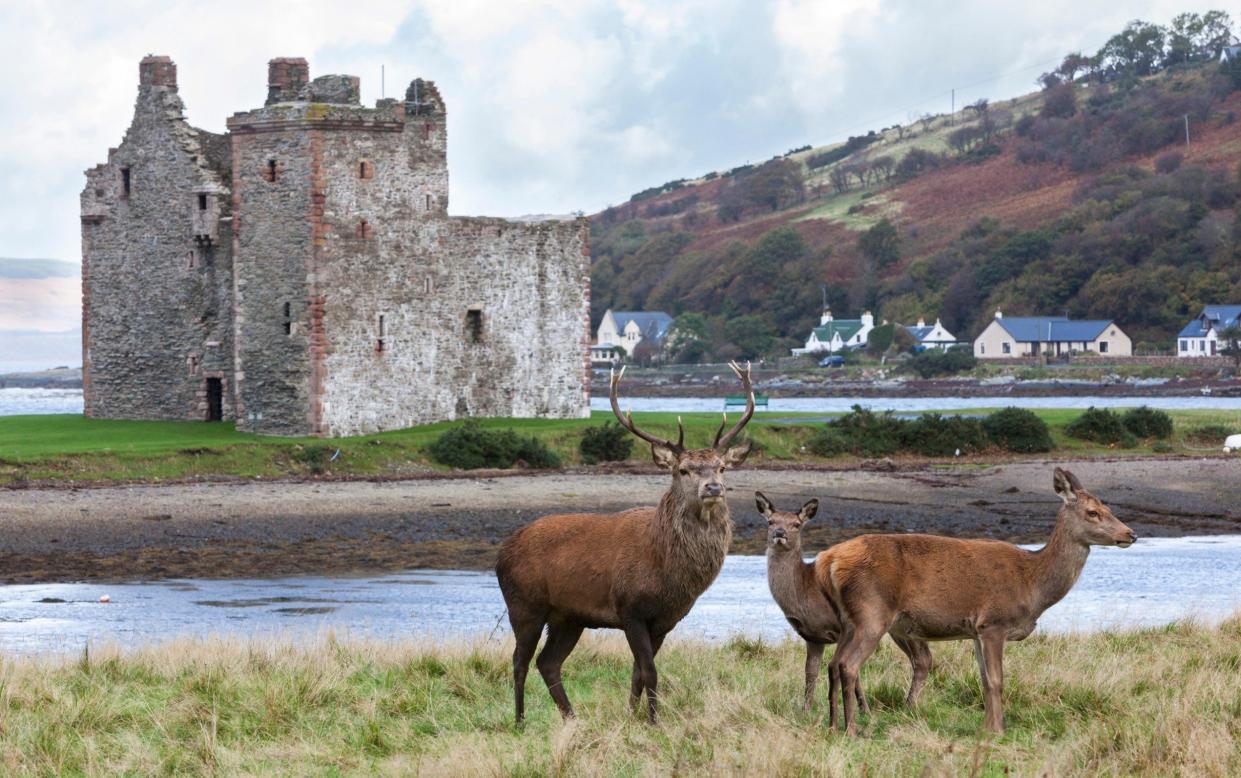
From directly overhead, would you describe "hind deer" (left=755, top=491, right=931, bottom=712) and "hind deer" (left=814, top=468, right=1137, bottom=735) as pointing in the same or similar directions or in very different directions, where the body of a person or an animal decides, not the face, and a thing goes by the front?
very different directions

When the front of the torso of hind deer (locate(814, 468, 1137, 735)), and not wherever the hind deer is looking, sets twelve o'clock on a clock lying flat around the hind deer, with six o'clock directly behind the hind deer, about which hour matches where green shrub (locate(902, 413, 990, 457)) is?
The green shrub is roughly at 9 o'clock from the hind deer.

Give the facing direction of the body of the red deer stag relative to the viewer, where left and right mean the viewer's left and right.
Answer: facing to the right of the viewer

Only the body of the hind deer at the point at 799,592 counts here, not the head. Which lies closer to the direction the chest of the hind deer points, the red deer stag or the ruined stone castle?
the red deer stag

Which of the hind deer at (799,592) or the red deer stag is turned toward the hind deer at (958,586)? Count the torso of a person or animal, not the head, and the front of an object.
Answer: the red deer stag

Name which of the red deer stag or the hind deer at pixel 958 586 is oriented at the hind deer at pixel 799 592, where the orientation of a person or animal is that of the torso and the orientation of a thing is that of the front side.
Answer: the red deer stag

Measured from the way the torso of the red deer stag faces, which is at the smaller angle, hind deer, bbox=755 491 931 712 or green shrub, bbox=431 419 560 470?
the hind deer
